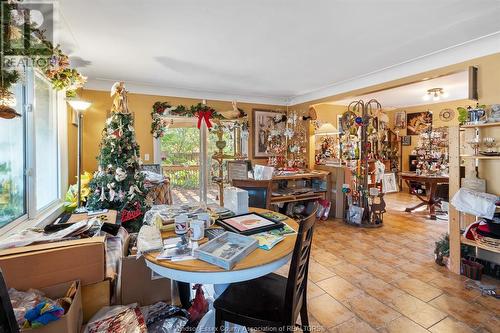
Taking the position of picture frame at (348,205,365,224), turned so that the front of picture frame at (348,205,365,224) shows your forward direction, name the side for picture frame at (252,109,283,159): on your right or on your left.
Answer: on your right

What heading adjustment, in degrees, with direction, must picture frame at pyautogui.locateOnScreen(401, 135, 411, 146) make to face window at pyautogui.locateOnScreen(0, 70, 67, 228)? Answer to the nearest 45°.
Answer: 0° — it already faces it

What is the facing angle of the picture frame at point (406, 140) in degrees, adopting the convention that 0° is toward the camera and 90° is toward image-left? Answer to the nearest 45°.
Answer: approximately 0°

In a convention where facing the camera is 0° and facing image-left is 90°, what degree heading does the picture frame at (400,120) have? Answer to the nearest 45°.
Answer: approximately 0°

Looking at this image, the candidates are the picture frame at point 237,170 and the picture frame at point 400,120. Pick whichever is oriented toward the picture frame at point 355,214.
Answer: the picture frame at point 400,120

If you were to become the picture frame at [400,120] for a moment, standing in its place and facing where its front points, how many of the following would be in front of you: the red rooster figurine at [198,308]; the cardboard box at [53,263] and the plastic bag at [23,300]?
3
